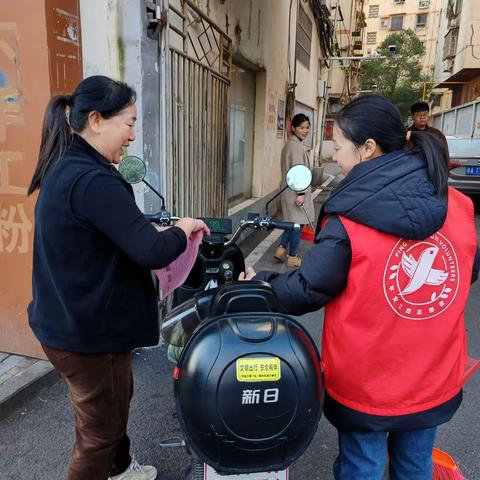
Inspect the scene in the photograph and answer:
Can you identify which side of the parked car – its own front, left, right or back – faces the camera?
back

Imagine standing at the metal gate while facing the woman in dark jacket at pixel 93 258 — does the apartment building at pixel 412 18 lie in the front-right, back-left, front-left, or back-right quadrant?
back-left

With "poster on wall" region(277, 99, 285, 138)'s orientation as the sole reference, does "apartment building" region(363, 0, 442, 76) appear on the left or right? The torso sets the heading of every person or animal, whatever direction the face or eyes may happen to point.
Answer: on its left

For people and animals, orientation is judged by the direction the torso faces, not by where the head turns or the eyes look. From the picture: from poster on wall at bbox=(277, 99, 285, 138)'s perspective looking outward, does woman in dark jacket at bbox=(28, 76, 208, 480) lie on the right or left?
on its right

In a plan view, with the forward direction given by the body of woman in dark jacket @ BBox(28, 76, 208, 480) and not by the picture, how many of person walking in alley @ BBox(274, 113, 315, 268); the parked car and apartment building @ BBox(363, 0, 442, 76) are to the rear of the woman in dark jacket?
0

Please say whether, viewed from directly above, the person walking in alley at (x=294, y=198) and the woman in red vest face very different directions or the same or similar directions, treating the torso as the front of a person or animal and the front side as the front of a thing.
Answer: very different directions

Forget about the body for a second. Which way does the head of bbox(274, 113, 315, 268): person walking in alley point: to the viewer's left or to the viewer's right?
to the viewer's right

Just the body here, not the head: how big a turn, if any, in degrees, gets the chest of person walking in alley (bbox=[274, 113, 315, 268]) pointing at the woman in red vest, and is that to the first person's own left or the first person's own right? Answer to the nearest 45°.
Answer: approximately 45° to the first person's own right

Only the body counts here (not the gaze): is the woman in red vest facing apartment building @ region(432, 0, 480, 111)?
no

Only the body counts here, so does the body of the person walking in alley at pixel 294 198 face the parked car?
no

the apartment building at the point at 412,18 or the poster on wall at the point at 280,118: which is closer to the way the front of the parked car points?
the apartment building

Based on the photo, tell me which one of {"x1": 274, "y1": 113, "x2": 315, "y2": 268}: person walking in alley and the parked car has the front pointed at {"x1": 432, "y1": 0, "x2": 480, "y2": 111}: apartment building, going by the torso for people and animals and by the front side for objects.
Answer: the parked car

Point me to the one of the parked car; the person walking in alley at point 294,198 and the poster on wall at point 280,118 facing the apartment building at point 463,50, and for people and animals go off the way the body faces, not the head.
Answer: the parked car

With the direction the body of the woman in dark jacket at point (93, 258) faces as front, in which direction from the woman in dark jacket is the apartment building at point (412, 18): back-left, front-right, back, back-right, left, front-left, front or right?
front-left

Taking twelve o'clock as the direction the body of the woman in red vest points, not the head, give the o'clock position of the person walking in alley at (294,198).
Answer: The person walking in alley is roughly at 1 o'clock from the woman in red vest.

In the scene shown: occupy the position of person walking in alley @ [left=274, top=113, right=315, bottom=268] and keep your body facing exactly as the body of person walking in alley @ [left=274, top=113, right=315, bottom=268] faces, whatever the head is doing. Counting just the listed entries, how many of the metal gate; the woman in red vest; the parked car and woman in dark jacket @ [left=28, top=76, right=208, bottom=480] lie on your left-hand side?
1

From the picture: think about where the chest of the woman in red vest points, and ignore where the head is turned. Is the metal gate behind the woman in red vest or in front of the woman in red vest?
in front

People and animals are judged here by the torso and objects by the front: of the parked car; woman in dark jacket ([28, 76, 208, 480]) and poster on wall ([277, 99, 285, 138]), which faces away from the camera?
the parked car

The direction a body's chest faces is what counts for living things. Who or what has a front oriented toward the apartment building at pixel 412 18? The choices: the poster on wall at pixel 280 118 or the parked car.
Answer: the parked car

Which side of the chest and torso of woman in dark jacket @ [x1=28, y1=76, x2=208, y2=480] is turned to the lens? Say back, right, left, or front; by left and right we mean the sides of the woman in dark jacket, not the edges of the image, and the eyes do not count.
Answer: right

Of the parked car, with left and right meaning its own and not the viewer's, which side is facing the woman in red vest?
back
